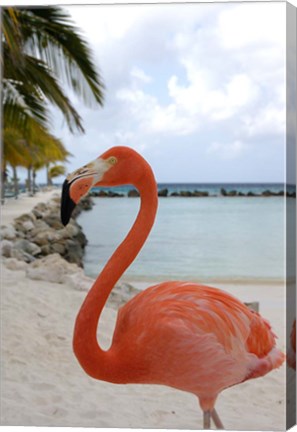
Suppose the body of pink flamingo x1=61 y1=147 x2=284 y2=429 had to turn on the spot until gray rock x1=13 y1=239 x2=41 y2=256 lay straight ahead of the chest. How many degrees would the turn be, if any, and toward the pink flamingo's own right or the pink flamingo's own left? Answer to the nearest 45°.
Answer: approximately 45° to the pink flamingo's own right

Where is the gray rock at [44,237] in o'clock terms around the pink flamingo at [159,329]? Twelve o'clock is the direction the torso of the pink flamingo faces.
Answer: The gray rock is roughly at 1 o'clock from the pink flamingo.

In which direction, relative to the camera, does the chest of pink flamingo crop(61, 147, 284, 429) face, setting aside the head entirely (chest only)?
to the viewer's left

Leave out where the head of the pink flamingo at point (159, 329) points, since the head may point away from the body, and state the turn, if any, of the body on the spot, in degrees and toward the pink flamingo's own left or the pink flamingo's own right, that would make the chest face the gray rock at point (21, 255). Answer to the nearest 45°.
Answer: approximately 45° to the pink flamingo's own right

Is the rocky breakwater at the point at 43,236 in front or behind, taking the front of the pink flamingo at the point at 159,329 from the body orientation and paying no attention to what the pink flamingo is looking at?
in front

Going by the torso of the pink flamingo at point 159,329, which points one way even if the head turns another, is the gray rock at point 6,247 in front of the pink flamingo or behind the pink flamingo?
in front

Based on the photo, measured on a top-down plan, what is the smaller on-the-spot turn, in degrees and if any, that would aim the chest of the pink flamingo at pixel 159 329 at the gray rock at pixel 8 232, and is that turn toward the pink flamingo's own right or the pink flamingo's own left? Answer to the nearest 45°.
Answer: approximately 45° to the pink flamingo's own right

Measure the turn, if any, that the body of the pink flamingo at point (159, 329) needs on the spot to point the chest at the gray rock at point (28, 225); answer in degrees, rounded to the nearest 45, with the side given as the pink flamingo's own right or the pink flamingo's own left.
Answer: approximately 45° to the pink flamingo's own right

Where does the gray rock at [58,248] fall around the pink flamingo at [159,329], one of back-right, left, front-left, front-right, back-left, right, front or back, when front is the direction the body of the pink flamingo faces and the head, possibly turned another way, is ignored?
front-right

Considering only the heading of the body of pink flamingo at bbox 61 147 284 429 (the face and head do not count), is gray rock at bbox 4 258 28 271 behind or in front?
in front
